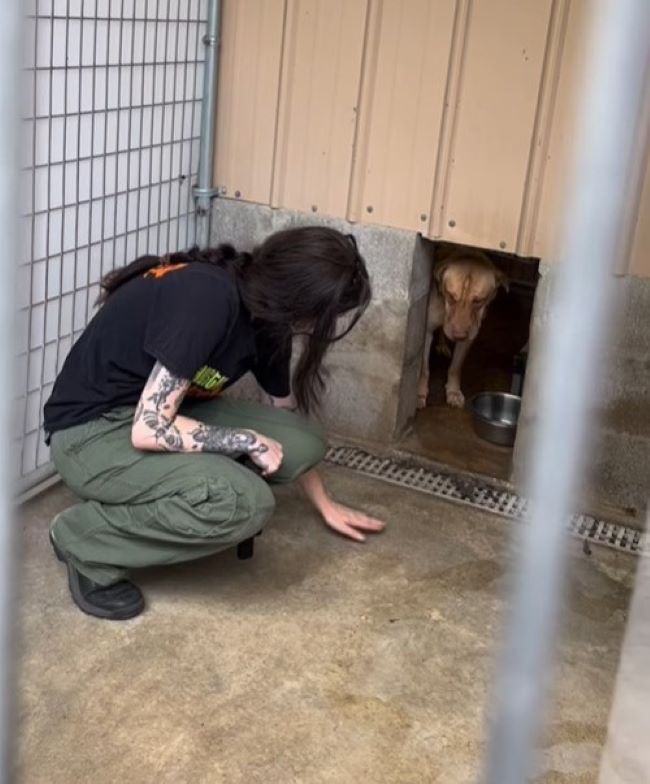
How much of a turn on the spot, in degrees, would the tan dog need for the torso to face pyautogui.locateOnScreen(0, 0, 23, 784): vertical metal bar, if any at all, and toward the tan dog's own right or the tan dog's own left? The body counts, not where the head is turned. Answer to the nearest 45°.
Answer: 0° — it already faces it

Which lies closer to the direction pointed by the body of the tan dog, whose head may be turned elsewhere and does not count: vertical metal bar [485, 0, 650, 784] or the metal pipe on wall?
the vertical metal bar

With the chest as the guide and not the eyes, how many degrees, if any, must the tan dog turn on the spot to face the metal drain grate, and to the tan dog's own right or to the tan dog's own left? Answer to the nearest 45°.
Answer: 0° — it already faces it

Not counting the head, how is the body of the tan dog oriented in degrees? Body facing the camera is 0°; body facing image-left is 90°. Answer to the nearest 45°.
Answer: approximately 0°

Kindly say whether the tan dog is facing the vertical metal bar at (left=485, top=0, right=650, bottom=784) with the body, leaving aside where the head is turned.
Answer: yes

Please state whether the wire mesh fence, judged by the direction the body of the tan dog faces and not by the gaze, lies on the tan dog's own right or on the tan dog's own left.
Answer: on the tan dog's own right

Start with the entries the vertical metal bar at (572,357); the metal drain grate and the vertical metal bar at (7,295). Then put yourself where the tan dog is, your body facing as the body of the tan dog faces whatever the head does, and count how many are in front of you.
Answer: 3

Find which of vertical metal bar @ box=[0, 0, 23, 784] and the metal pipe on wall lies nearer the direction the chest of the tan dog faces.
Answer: the vertical metal bar
